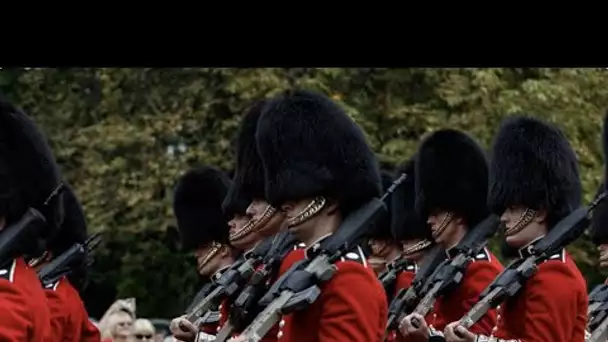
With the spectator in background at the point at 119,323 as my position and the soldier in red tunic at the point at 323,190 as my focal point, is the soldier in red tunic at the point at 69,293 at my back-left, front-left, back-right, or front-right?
front-right

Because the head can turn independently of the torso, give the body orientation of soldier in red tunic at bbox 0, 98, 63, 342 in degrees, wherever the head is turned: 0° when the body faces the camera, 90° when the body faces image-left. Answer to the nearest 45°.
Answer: approximately 90°

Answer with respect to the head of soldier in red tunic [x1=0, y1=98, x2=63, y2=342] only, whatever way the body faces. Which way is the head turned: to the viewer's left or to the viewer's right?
to the viewer's left

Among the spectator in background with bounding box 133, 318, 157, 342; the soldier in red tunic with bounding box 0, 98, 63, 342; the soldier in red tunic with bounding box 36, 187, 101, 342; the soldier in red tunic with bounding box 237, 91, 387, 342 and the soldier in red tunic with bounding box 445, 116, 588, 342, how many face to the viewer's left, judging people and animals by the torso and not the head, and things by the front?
4

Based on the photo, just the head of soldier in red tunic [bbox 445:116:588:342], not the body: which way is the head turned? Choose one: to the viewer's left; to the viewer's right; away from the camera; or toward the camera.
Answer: to the viewer's left

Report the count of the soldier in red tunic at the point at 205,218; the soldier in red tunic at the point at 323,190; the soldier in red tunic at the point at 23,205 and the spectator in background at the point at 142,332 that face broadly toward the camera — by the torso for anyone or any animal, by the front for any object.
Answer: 1

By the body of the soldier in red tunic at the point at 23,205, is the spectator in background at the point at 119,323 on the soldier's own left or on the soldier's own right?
on the soldier's own right

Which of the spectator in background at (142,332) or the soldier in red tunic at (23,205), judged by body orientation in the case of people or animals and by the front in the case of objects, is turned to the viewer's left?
the soldier in red tunic

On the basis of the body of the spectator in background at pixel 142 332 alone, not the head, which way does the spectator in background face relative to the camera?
toward the camera

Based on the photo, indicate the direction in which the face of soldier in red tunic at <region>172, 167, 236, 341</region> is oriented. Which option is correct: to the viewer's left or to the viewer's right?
to the viewer's left

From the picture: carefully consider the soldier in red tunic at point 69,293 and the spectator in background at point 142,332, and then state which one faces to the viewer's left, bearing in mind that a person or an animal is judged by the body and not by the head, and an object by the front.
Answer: the soldier in red tunic

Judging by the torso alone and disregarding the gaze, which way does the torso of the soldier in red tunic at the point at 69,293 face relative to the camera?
to the viewer's left

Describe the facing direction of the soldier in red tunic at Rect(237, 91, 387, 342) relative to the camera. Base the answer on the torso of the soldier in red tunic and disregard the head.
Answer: to the viewer's left

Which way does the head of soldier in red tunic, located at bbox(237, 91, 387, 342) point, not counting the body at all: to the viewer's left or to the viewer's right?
to the viewer's left
